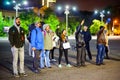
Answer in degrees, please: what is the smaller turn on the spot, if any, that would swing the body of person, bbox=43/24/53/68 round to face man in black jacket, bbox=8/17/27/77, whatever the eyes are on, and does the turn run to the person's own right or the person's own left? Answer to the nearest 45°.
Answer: approximately 90° to the person's own right

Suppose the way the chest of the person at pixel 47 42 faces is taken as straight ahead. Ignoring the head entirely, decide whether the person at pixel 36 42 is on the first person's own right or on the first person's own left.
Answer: on the first person's own right

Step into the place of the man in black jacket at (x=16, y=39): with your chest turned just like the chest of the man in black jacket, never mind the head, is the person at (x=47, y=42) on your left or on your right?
on your left

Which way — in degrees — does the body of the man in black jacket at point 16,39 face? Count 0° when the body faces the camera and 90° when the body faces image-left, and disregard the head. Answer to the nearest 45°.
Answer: approximately 315°

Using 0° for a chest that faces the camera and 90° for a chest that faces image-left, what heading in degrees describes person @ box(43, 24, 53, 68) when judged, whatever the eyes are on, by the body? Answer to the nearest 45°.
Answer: approximately 315°

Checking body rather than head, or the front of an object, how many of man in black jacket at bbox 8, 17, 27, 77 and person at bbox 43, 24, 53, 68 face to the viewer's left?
0

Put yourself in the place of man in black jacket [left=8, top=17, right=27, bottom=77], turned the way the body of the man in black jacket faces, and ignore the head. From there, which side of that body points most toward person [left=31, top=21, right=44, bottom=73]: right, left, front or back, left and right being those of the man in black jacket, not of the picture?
left
